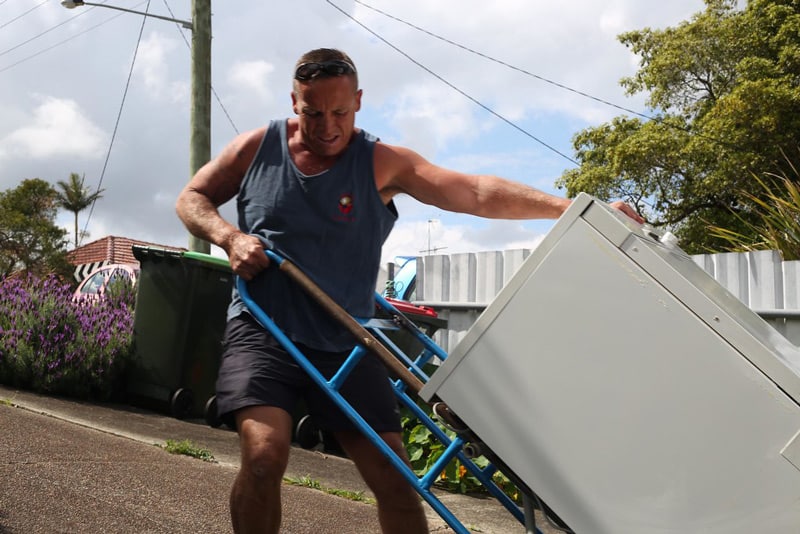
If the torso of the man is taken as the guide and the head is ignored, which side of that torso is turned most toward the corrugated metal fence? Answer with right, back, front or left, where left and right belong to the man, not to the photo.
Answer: back

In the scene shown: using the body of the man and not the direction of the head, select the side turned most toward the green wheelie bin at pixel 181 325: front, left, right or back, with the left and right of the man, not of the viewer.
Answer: back

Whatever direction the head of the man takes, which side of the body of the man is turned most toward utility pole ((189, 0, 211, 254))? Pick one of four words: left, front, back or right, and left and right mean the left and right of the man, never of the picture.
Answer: back

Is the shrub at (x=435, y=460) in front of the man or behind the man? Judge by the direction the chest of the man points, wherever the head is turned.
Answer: behind

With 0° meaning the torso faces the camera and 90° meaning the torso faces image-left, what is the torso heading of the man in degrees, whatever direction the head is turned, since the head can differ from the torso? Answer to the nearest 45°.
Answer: approximately 0°

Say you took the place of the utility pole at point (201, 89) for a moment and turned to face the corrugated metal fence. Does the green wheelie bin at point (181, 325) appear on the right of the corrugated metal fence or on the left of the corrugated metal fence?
right
